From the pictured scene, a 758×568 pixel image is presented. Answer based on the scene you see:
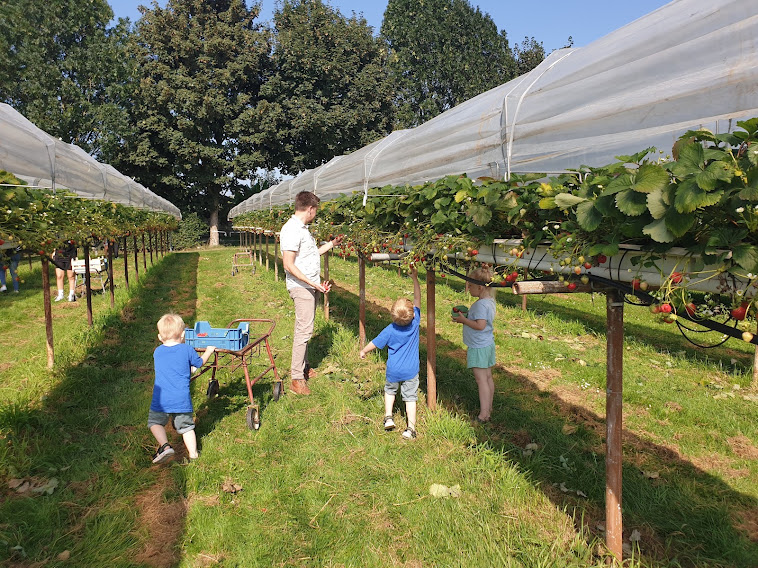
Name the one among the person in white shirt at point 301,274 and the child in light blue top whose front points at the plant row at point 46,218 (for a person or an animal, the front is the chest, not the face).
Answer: the child in light blue top

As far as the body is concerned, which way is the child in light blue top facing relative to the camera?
to the viewer's left

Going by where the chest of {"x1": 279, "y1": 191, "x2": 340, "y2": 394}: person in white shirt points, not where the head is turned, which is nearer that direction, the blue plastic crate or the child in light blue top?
the child in light blue top

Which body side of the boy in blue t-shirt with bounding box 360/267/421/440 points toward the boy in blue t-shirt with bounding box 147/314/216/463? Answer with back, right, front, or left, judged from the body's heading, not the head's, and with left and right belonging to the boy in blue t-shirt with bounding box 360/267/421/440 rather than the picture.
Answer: left

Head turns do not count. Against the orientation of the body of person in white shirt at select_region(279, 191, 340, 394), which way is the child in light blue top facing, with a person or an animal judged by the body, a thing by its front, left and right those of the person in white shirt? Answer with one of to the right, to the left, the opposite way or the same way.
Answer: the opposite way

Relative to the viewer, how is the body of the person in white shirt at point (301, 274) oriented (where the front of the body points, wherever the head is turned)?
to the viewer's right

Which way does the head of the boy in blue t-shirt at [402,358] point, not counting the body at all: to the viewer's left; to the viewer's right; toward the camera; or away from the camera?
away from the camera

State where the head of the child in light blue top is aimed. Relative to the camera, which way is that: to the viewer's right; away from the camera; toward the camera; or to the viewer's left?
to the viewer's left

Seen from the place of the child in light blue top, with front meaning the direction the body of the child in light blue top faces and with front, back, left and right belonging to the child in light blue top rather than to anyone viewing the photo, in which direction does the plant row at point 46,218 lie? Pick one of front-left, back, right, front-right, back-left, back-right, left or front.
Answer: front

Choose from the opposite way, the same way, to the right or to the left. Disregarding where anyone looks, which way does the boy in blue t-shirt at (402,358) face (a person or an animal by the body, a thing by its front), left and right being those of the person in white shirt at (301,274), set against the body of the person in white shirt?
to the left

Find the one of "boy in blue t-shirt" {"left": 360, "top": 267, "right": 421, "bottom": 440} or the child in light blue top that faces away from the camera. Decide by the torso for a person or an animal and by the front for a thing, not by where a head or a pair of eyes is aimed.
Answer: the boy in blue t-shirt

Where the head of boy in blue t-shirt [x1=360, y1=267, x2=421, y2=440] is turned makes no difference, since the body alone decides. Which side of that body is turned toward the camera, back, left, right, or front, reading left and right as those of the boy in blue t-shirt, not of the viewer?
back
